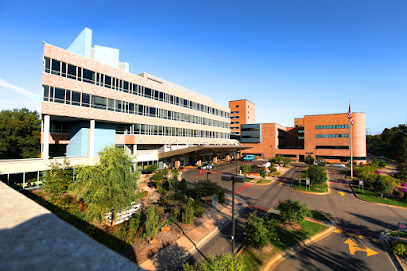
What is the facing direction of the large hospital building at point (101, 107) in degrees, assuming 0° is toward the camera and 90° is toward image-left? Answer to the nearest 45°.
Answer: approximately 315°

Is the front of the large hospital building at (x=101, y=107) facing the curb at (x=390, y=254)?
yes

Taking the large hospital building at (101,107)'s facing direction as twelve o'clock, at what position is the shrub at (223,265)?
The shrub is roughly at 1 o'clock from the large hospital building.

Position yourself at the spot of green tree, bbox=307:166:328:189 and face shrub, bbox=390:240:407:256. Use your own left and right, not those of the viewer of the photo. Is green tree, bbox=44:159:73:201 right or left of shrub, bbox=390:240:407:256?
right

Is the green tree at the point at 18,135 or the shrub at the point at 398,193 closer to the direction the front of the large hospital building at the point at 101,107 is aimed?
the shrub

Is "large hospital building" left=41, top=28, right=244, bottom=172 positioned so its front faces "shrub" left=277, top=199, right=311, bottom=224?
yes
